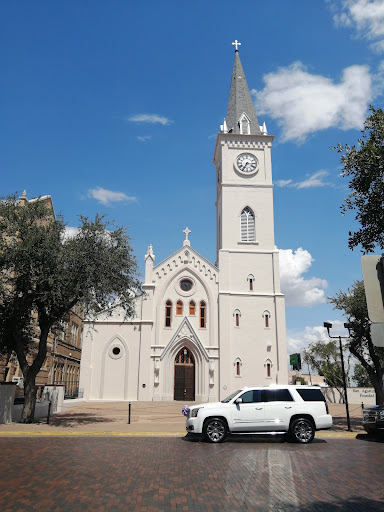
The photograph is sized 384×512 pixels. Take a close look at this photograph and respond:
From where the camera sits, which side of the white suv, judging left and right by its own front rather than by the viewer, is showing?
left

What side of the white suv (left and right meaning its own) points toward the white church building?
right

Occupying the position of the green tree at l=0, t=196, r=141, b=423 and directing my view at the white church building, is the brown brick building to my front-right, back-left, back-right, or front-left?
front-left

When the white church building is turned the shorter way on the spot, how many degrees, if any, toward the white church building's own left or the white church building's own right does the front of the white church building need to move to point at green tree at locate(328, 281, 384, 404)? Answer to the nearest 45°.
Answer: approximately 45° to the white church building's own left

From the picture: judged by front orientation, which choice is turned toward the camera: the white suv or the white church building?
the white church building

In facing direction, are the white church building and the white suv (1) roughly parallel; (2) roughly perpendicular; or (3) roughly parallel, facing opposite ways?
roughly perpendicular

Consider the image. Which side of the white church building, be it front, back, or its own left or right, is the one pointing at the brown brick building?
right

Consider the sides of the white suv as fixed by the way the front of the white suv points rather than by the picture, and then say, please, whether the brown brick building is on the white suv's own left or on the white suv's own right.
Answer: on the white suv's own right

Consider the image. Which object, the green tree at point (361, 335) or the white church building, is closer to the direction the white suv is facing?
the white church building

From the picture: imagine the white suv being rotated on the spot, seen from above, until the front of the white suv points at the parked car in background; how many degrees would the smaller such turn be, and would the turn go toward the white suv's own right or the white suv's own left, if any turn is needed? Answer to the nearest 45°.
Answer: approximately 135° to the white suv's own right

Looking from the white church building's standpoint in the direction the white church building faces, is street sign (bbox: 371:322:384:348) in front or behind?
in front

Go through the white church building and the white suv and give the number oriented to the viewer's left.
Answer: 1

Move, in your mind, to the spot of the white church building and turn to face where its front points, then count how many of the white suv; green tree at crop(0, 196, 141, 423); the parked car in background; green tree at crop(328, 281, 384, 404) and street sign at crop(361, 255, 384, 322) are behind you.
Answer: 0

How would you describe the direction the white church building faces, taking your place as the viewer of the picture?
facing the viewer

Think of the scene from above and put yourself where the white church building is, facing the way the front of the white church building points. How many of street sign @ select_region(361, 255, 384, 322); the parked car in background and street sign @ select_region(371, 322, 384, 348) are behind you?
0
